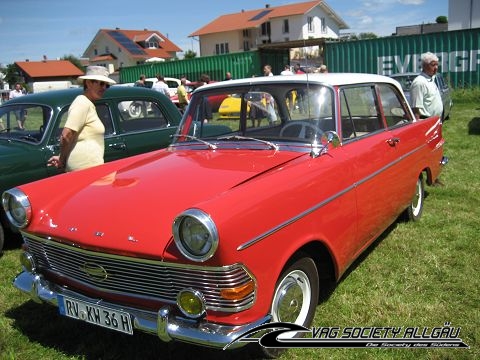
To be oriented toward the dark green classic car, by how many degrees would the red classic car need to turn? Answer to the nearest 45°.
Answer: approximately 90° to its right

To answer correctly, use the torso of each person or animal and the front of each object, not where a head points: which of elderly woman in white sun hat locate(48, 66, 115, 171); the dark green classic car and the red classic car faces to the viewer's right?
the elderly woman in white sun hat

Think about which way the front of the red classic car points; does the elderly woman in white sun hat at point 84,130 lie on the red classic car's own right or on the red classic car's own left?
on the red classic car's own right

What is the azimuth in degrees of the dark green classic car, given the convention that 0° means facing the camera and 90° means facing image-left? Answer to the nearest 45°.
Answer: approximately 45°

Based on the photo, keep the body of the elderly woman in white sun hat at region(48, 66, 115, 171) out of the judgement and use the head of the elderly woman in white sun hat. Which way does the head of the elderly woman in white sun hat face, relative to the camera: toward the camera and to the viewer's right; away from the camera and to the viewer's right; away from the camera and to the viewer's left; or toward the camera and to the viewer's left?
toward the camera and to the viewer's right

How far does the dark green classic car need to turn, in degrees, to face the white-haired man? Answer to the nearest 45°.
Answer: approximately 135° to its left

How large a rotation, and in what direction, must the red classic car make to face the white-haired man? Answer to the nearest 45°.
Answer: approximately 180°

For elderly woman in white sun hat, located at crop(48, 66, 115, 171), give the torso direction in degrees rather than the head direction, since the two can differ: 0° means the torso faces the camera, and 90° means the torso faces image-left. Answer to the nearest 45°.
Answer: approximately 270°
